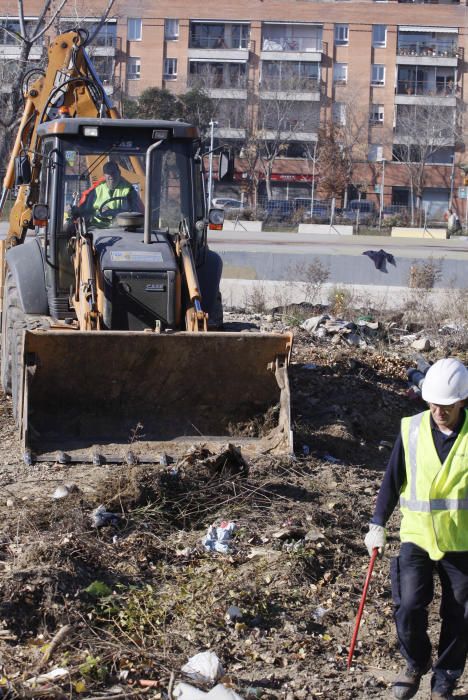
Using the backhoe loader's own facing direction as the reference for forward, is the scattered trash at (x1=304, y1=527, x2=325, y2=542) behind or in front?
in front

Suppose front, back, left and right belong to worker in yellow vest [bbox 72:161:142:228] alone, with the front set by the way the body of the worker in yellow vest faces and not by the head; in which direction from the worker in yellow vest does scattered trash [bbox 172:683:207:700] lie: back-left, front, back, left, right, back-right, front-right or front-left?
front

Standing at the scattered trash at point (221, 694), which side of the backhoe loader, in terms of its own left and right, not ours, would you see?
front

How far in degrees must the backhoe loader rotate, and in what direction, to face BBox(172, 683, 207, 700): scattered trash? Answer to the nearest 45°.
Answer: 0° — it already faces it

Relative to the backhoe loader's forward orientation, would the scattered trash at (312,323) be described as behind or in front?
behind

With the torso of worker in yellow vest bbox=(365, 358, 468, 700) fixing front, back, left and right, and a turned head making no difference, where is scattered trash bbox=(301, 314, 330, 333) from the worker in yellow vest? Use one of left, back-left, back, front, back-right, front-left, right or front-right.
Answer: back

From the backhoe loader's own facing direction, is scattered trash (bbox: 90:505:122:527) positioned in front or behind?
in front

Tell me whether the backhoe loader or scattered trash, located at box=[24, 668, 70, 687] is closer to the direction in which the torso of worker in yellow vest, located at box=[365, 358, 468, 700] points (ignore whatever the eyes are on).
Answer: the scattered trash

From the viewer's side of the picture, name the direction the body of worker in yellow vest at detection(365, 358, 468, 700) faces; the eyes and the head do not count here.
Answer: toward the camera

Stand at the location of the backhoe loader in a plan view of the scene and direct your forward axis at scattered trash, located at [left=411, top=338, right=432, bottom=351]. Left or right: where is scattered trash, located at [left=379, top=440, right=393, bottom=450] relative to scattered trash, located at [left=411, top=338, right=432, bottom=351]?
right

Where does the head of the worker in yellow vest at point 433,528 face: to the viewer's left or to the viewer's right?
to the viewer's left

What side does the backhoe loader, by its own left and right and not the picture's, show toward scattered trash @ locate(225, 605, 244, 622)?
front

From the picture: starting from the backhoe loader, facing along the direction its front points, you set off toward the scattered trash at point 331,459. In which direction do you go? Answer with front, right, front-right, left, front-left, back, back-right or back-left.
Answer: left

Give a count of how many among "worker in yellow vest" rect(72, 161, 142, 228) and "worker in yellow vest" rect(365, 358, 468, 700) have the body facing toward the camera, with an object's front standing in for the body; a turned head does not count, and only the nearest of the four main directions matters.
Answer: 2

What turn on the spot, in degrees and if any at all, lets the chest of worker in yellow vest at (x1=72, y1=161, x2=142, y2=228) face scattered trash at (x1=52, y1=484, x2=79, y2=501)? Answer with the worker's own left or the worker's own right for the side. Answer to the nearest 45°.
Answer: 0° — they already face it

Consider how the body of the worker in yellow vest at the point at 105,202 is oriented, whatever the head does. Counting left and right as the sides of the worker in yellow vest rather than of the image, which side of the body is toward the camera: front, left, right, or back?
front

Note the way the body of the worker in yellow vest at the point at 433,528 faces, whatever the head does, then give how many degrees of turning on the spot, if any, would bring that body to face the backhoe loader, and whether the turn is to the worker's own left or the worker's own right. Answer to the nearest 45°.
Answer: approximately 135° to the worker's own right
